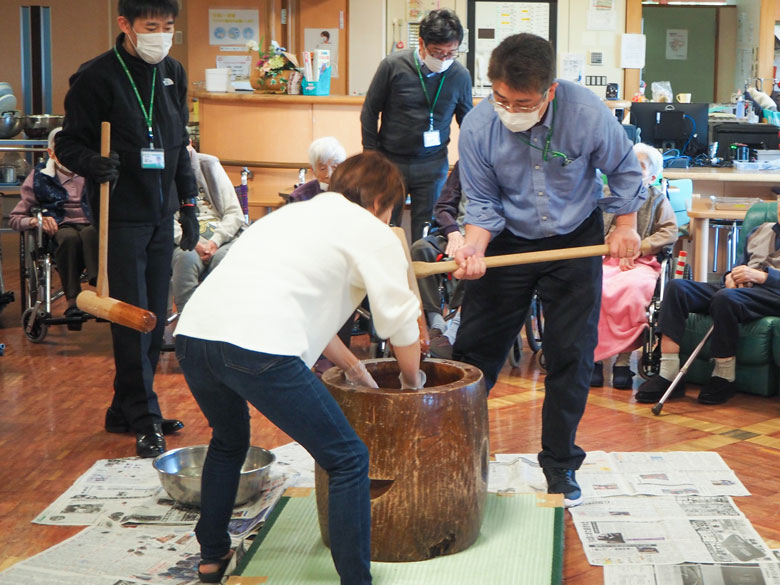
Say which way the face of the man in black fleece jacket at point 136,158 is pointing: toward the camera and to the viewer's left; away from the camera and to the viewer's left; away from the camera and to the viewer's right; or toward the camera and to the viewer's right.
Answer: toward the camera and to the viewer's right

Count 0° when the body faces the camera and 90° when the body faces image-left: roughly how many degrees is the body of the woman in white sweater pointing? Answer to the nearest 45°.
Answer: approximately 225°

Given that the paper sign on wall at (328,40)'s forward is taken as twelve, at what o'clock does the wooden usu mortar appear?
The wooden usu mortar is roughly at 12 o'clock from the paper sign on wall.

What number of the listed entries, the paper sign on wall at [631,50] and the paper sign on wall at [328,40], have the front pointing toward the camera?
2

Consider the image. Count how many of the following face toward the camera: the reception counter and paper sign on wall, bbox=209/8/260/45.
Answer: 2

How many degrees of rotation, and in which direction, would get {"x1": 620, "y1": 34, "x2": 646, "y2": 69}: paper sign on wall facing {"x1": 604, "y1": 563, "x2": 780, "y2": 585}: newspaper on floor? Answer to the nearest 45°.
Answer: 0° — it already faces it
